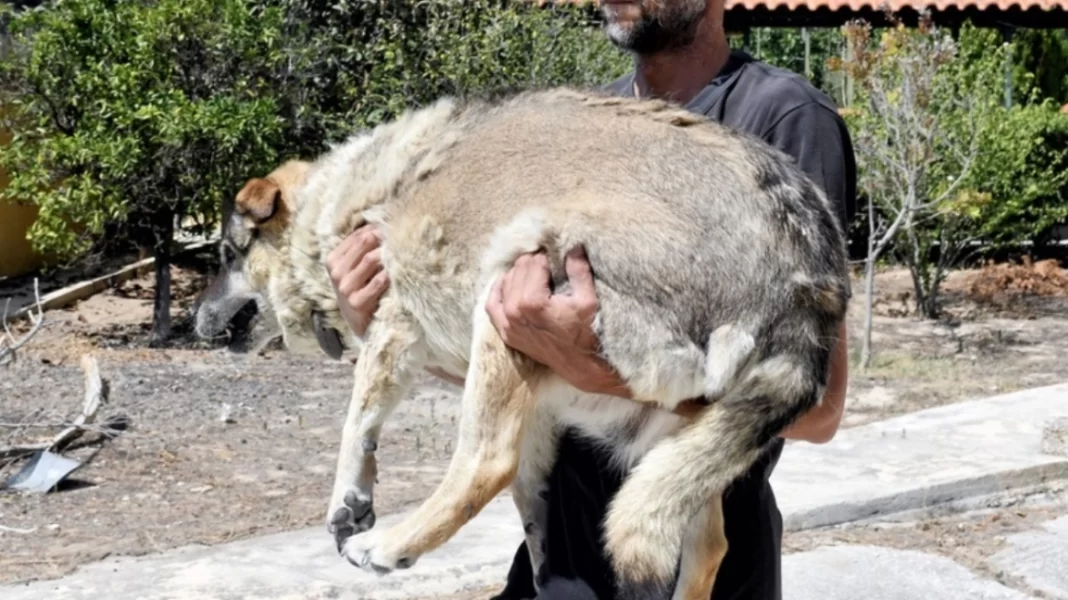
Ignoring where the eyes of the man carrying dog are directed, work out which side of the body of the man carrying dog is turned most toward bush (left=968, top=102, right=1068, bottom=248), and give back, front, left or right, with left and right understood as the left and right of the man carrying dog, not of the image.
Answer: back

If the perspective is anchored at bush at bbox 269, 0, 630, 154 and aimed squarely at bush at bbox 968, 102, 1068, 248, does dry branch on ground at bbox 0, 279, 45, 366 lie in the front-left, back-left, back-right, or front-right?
back-right

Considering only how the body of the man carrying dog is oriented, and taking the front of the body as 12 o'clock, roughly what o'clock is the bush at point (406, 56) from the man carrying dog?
The bush is roughly at 4 o'clock from the man carrying dog.

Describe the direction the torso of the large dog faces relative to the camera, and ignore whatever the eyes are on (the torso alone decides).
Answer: to the viewer's left

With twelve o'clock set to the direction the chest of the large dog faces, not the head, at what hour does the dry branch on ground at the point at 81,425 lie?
The dry branch on ground is roughly at 2 o'clock from the large dog.

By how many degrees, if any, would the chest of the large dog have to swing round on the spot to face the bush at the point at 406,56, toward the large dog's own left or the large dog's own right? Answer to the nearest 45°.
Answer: approximately 90° to the large dog's own right

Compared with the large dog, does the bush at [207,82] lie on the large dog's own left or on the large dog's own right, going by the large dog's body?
on the large dog's own right

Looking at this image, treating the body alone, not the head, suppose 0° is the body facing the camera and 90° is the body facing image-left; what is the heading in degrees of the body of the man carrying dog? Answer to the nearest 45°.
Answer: approximately 45°

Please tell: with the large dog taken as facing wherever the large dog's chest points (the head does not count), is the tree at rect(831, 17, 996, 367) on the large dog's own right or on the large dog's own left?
on the large dog's own right
